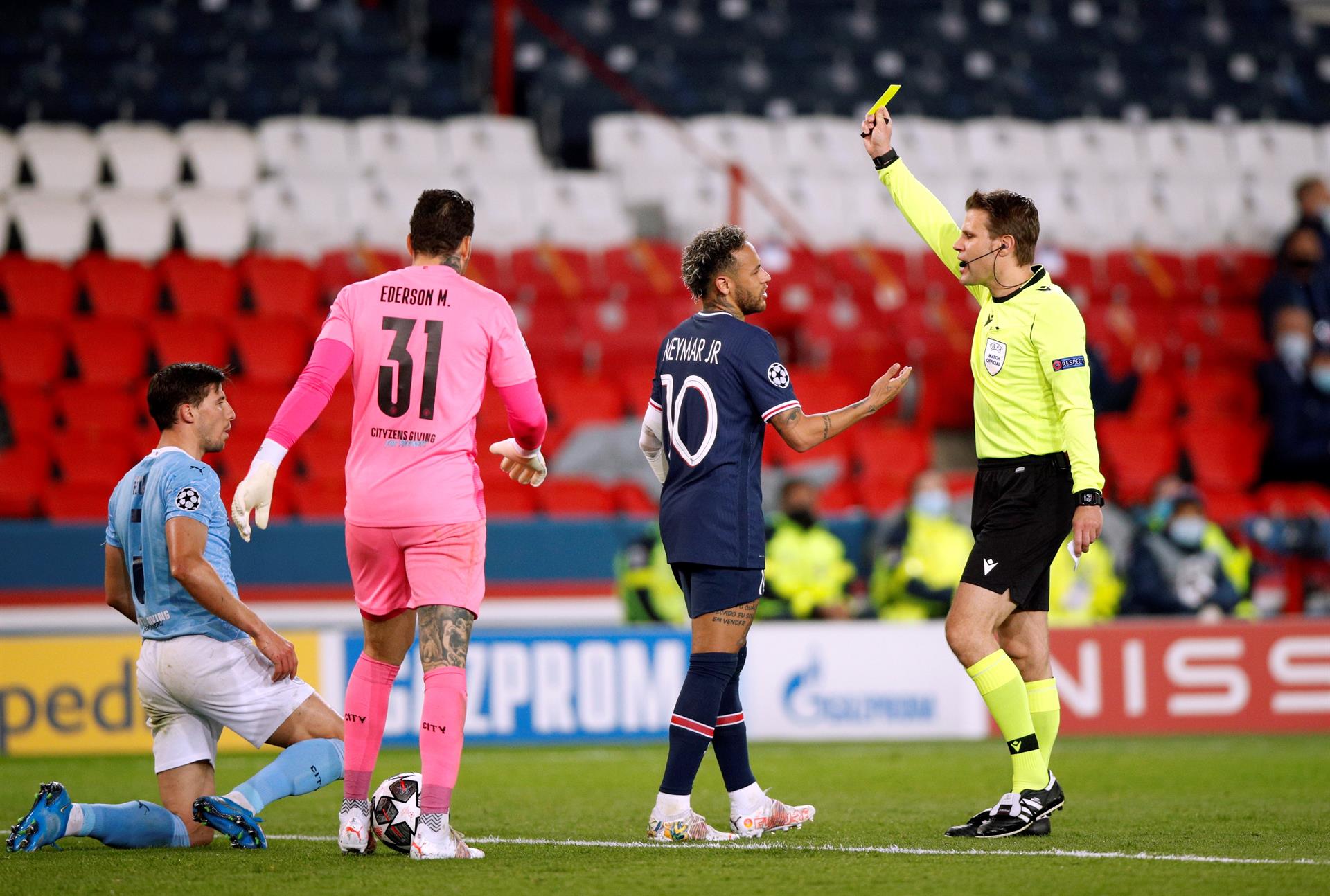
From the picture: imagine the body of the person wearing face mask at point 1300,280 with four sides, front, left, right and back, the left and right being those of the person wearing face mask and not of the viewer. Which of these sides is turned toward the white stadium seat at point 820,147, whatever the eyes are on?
right

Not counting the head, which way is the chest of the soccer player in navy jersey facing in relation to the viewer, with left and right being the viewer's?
facing away from the viewer and to the right of the viewer

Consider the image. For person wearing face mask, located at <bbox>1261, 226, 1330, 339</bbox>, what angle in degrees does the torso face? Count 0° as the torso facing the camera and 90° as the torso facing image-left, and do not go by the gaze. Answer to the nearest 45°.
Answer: approximately 0°

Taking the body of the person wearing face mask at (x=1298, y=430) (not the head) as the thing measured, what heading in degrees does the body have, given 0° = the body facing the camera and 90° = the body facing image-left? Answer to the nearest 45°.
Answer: approximately 0°

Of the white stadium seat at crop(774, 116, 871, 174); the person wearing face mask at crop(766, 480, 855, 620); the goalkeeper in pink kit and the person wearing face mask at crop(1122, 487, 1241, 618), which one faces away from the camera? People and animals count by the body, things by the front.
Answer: the goalkeeper in pink kit

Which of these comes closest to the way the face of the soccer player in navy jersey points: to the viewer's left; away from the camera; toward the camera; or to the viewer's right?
to the viewer's right

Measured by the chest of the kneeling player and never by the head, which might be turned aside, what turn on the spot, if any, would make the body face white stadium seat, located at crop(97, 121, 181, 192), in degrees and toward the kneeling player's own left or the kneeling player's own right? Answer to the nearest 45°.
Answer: approximately 45° to the kneeling player's own left

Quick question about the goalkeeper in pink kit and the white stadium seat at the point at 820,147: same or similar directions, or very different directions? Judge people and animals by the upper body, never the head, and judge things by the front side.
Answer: very different directions

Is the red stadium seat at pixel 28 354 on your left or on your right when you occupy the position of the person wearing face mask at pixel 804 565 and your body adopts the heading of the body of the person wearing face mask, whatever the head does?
on your right

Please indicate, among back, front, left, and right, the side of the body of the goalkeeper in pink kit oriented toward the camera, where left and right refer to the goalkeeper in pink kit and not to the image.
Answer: back

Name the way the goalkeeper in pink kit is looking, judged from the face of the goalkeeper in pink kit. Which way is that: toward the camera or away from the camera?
away from the camera
